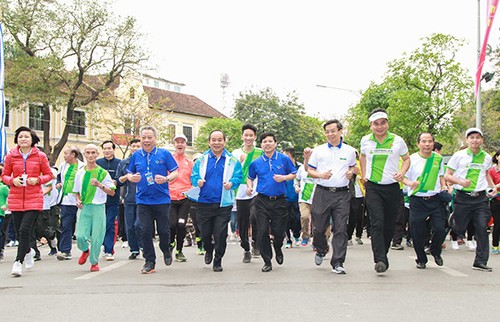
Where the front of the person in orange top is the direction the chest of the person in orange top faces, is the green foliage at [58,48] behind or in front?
behind

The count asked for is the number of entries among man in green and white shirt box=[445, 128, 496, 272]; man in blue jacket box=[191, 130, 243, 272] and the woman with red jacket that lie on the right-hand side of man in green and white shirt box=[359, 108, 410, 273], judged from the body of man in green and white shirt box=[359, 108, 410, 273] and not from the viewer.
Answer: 2

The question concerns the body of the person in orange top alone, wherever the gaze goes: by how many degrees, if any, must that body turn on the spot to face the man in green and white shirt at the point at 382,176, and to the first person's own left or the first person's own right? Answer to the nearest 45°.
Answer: approximately 45° to the first person's own left

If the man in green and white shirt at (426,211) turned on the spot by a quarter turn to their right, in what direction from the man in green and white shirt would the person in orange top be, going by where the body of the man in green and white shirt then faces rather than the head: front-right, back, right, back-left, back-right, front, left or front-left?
front

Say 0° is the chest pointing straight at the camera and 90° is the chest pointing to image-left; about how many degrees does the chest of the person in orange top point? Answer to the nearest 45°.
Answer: approximately 0°

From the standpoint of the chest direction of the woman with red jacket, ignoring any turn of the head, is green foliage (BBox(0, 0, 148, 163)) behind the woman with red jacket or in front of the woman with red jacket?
behind

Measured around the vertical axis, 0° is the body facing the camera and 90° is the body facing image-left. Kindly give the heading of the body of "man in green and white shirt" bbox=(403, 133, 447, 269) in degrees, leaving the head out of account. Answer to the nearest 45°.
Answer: approximately 0°
